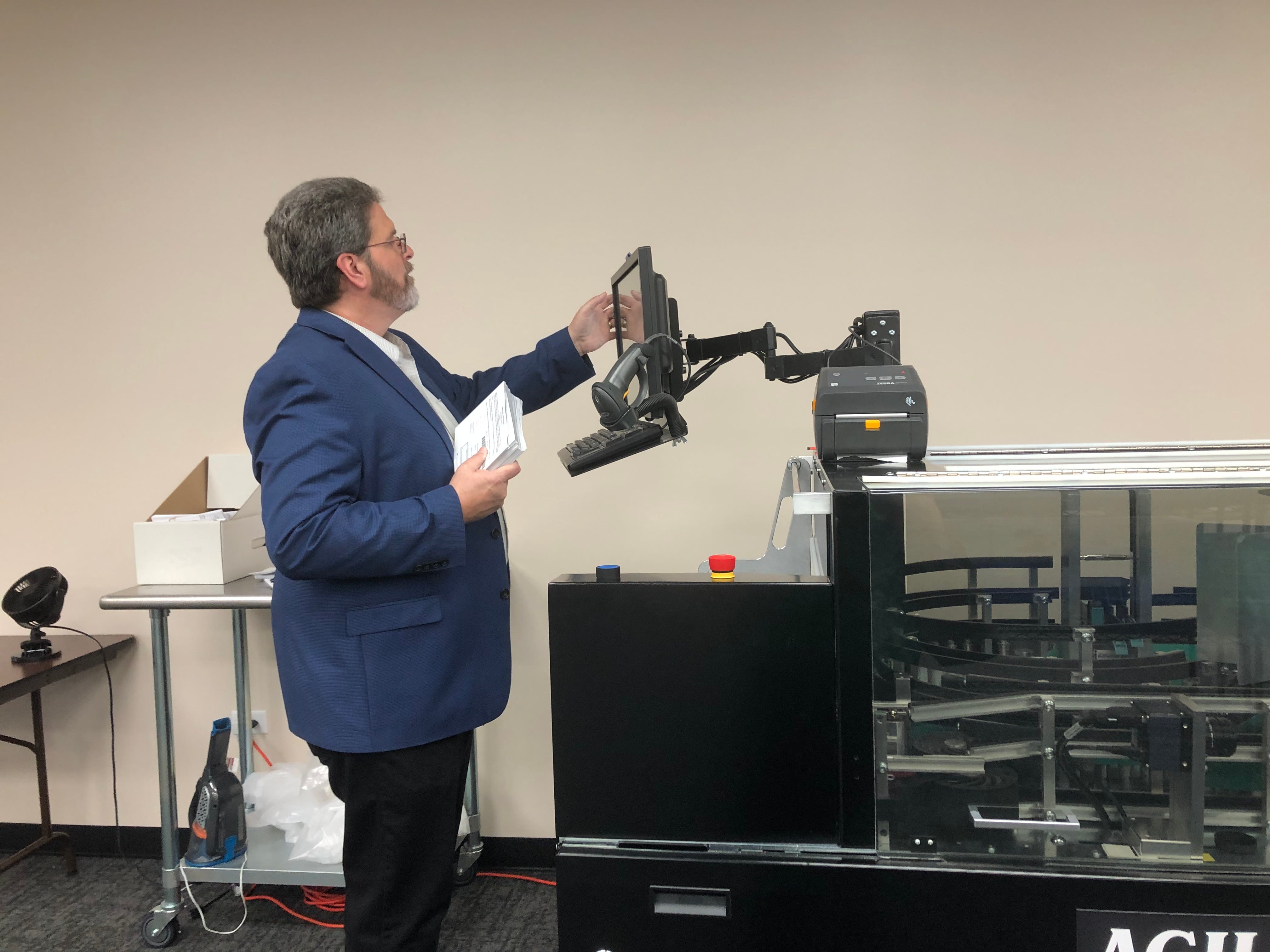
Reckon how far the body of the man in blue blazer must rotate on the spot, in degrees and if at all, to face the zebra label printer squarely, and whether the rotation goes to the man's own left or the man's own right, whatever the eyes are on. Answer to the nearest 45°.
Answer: approximately 45° to the man's own right

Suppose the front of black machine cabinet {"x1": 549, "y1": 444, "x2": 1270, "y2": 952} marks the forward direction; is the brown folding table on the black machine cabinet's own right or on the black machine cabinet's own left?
on the black machine cabinet's own right

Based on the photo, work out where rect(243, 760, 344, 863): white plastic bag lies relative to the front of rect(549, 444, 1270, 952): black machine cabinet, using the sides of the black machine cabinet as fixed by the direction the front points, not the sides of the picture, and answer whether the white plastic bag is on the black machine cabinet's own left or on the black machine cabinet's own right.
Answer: on the black machine cabinet's own right

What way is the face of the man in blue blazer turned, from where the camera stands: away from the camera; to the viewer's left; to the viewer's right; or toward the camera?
to the viewer's right

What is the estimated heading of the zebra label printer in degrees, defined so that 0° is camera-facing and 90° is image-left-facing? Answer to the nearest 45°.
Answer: approximately 0°

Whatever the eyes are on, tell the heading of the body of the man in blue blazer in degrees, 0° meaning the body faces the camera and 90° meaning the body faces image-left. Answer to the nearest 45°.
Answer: approximately 270°

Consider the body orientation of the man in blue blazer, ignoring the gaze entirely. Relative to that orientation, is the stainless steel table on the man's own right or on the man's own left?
on the man's own left

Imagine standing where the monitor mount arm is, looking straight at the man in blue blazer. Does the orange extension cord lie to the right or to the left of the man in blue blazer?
right
